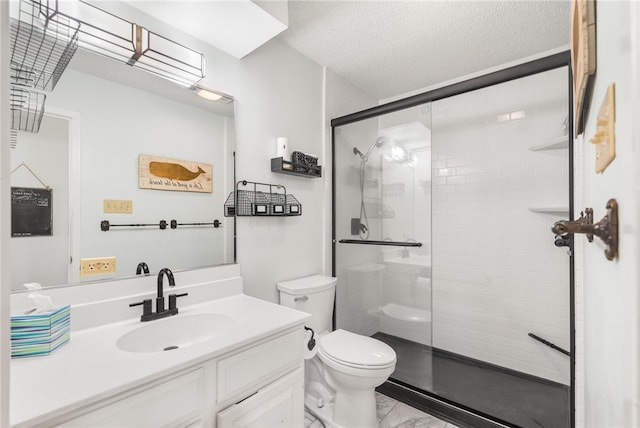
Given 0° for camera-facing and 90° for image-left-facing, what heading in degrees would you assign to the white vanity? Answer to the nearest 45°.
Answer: approximately 315°

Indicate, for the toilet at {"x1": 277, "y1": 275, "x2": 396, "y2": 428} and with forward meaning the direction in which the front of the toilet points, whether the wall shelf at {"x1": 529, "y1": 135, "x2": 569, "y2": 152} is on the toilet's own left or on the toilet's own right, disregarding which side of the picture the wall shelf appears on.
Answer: on the toilet's own left

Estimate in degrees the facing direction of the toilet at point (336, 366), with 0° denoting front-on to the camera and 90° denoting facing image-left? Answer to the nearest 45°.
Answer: approximately 315°

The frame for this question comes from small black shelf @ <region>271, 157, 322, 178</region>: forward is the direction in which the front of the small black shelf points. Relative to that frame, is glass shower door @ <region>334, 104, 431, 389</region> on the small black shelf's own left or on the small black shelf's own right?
on the small black shelf's own left

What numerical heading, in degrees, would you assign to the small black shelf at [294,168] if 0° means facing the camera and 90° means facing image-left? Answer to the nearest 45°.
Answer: approximately 315°

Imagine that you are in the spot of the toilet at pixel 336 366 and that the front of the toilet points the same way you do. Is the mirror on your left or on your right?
on your right

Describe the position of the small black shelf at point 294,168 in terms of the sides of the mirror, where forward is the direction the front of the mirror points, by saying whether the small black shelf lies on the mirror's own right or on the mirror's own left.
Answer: on the mirror's own left

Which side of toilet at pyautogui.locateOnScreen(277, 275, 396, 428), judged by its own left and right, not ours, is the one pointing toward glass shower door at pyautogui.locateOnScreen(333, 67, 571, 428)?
left
